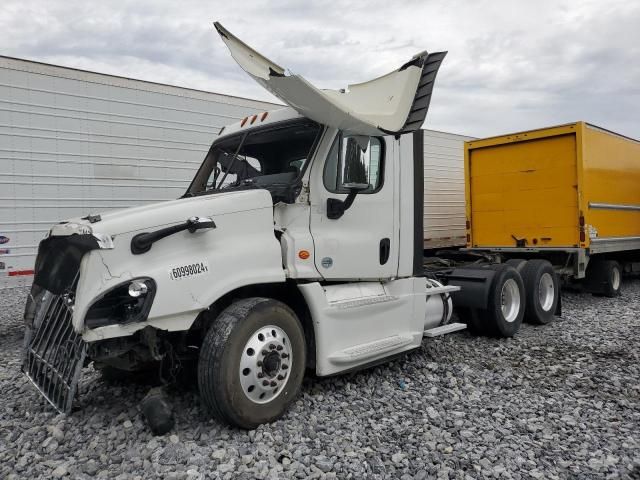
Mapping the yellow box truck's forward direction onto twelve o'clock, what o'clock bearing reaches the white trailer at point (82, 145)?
The white trailer is roughly at 6 o'clock from the yellow box truck.

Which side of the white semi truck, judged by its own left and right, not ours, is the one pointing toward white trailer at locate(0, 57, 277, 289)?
right

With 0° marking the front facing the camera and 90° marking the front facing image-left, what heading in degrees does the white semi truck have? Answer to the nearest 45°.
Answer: approximately 45°

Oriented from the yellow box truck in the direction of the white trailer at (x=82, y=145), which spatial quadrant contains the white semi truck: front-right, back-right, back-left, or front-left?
front-left

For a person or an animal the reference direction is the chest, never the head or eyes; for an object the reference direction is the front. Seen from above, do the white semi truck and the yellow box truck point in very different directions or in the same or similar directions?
very different directions

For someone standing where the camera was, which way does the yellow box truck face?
facing away from the viewer and to the right of the viewer

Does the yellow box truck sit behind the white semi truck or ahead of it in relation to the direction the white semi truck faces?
behind

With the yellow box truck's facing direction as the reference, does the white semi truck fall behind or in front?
behind
